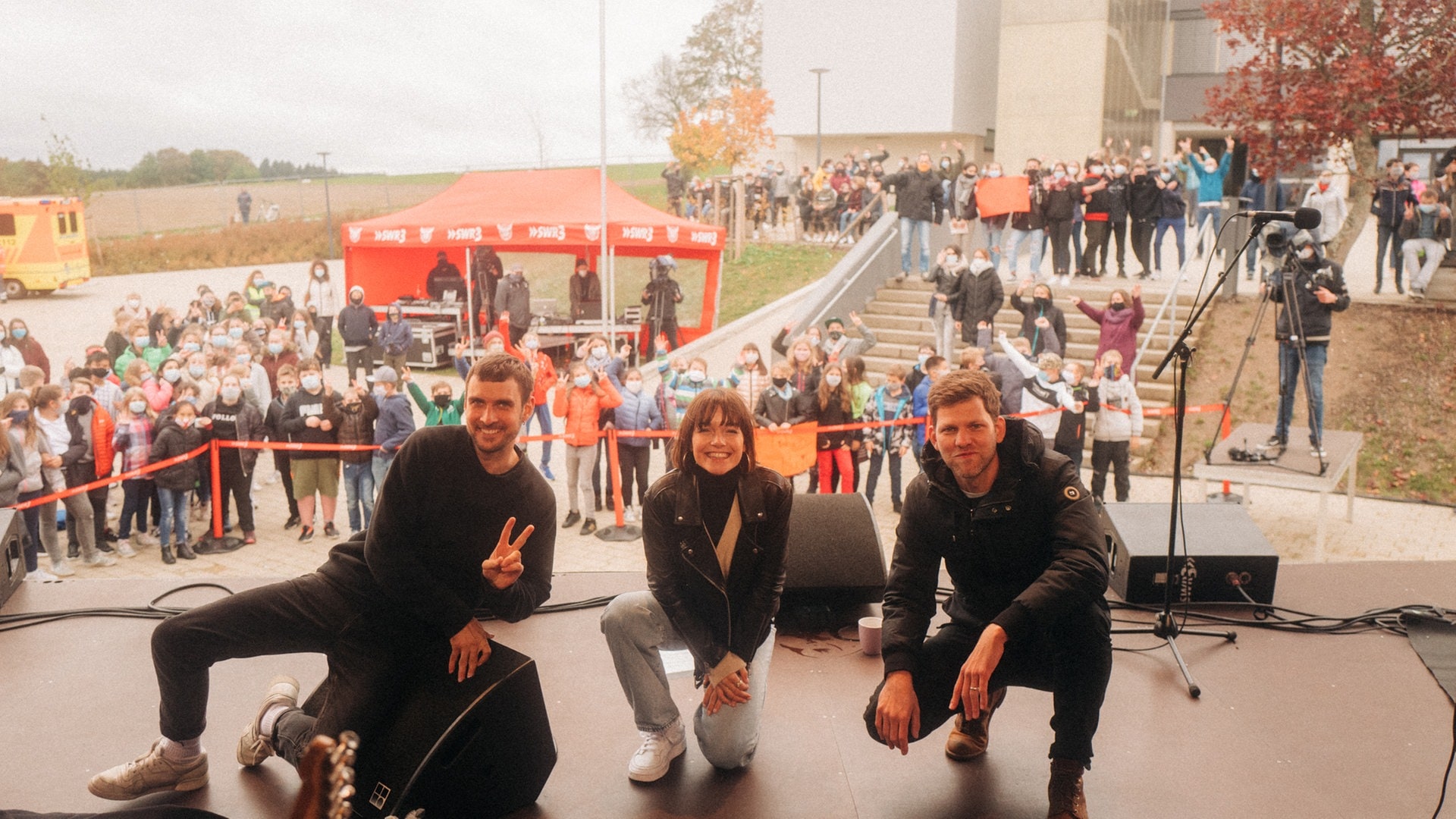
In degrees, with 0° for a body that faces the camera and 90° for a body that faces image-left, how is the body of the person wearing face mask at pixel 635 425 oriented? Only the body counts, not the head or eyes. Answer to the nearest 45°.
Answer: approximately 0°

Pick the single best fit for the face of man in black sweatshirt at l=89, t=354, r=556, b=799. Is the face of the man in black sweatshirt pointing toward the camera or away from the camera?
toward the camera

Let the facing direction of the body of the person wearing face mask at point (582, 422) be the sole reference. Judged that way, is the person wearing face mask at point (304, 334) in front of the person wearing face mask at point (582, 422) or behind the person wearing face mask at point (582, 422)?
behind

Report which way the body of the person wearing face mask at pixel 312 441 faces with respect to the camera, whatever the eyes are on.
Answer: toward the camera

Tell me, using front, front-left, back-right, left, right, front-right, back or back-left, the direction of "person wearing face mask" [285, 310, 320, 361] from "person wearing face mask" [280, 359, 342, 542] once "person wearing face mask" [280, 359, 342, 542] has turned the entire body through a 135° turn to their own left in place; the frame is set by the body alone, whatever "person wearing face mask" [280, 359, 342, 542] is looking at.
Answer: front-left

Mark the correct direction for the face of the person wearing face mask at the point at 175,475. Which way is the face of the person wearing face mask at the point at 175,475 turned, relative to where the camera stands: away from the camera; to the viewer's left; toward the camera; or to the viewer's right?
toward the camera

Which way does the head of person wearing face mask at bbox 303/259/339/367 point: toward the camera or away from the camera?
toward the camera

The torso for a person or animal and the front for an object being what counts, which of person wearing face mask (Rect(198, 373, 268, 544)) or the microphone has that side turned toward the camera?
the person wearing face mask

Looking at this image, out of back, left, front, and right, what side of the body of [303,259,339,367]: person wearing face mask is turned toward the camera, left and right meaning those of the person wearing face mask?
front

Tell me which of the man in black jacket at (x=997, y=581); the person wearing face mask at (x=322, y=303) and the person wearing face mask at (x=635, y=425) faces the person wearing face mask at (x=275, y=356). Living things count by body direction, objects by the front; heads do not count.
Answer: the person wearing face mask at (x=322, y=303)

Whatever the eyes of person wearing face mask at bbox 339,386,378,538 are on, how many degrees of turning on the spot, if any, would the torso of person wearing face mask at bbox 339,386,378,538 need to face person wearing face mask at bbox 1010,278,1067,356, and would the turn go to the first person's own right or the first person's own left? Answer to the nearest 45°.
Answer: approximately 90° to the first person's own left

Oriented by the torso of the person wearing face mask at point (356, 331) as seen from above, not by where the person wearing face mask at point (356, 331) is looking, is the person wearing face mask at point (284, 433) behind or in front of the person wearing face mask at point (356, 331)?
in front

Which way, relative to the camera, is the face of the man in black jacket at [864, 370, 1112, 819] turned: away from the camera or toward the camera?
toward the camera

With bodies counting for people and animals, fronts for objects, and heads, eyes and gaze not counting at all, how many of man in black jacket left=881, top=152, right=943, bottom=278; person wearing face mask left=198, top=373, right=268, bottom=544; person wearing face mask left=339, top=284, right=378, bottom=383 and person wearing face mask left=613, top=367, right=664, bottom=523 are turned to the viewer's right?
0

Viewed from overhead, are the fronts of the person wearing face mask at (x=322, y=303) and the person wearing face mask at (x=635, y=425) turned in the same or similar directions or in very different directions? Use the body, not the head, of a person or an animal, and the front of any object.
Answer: same or similar directions
